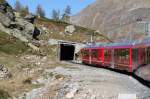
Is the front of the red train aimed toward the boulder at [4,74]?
no
